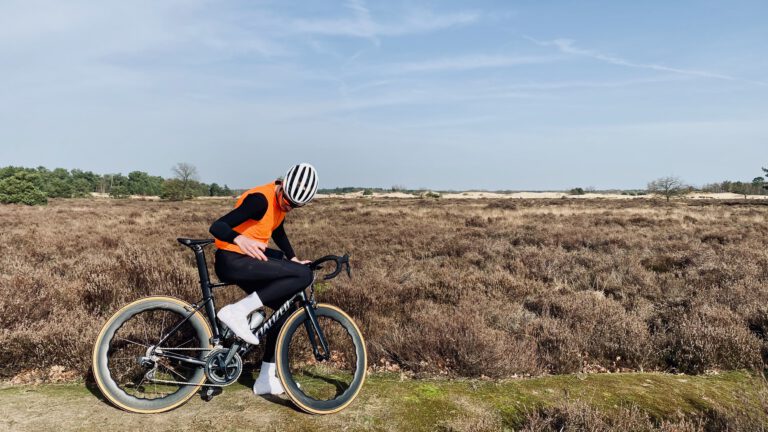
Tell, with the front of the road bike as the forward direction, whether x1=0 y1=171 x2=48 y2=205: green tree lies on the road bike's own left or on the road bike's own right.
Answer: on the road bike's own left

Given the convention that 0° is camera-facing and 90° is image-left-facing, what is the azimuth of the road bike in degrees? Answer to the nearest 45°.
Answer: approximately 270°
